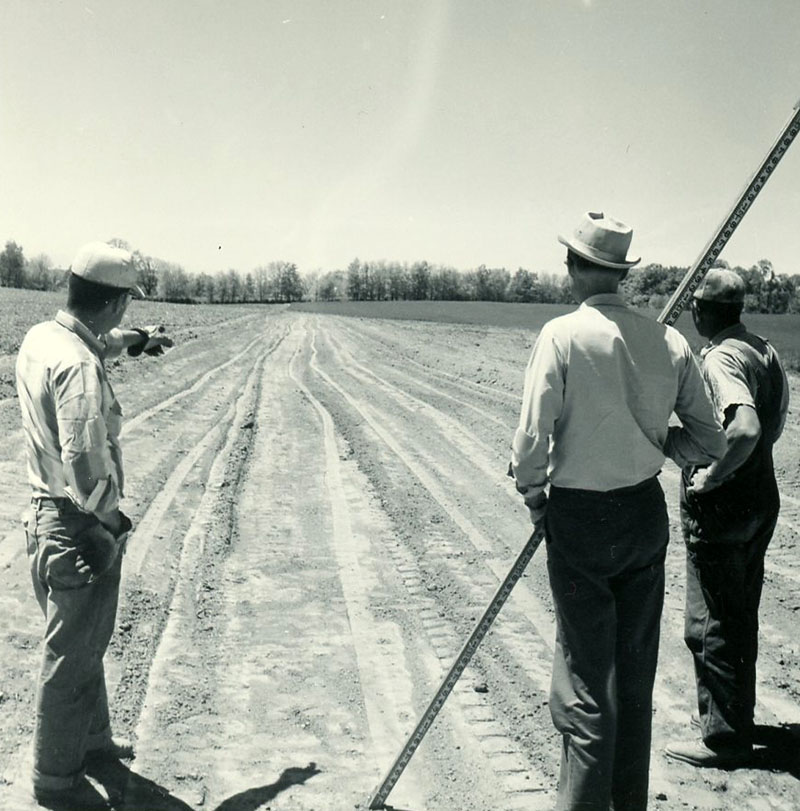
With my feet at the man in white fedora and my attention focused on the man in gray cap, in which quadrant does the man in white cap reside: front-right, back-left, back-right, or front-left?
back-left

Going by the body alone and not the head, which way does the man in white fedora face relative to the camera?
away from the camera

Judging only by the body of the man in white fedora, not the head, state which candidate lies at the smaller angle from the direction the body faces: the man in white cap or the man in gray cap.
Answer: the man in gray cap

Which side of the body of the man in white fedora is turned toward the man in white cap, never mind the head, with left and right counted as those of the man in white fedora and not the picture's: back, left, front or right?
left

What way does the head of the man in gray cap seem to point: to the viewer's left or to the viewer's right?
to the viewer's left

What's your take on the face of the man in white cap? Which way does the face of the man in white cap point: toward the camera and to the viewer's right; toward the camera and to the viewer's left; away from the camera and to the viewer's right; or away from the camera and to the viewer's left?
away from the camera and to the viewer's right

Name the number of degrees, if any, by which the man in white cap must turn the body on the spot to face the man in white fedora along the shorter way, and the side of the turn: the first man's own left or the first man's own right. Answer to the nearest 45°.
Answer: approximately 90° to the first man's own right
